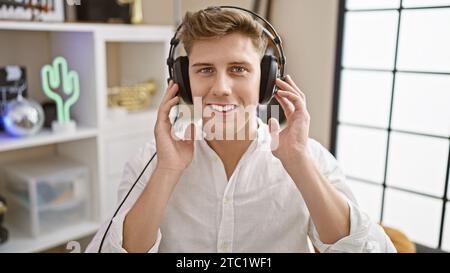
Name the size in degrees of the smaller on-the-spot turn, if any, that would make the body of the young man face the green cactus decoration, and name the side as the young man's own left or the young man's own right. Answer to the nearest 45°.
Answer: approximately 135° to the young man's own right

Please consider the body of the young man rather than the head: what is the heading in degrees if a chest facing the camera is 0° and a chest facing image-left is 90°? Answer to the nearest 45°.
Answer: approximately 0°

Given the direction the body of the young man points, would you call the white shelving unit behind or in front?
behind

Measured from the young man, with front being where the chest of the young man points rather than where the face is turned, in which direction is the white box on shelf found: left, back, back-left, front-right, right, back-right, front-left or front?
back-right

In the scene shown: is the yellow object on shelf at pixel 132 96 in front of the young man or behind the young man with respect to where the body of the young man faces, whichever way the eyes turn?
behind
